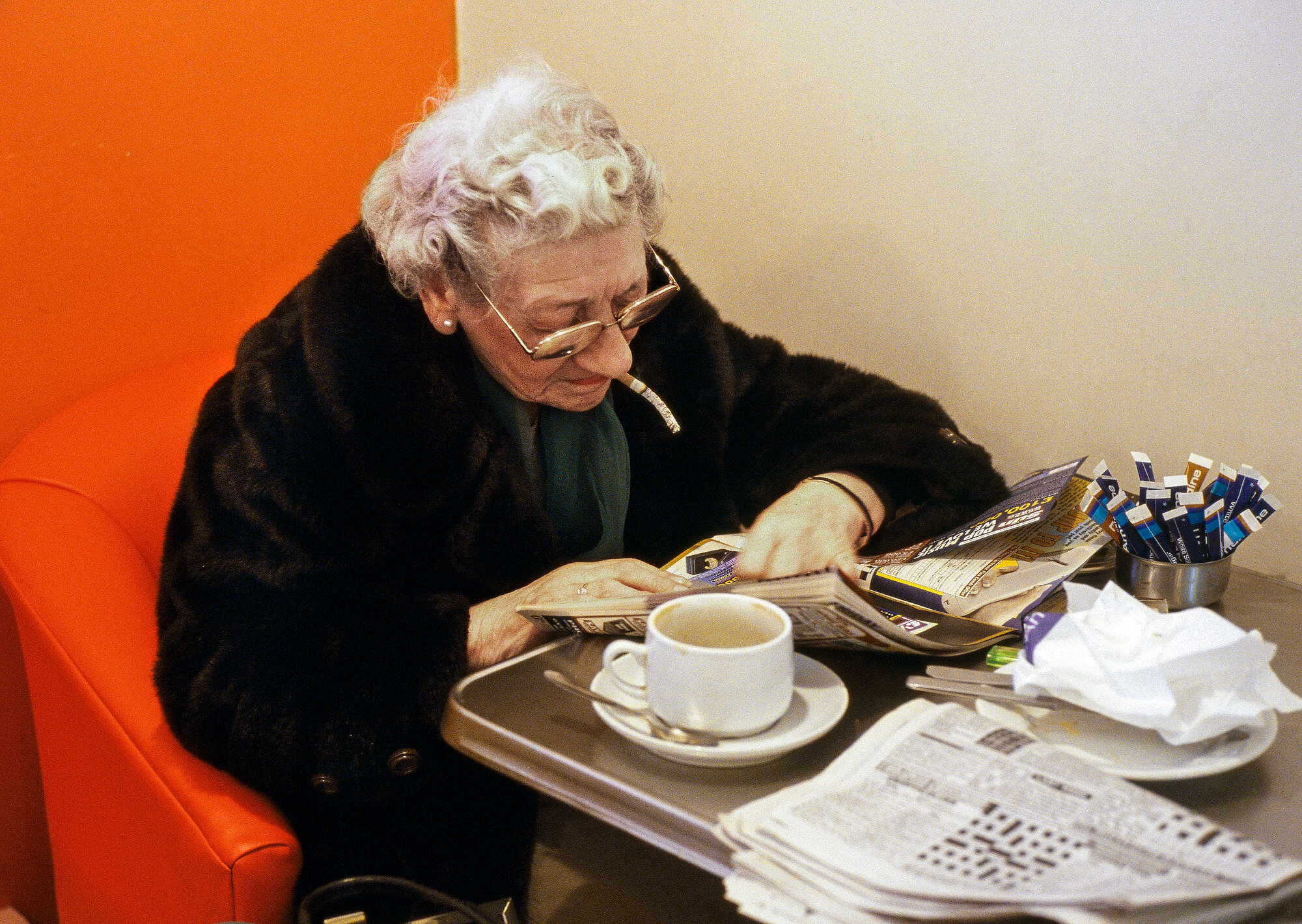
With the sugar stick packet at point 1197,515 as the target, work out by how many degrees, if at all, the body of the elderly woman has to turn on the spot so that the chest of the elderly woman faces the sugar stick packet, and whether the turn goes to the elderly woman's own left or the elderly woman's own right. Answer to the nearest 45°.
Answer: approximately 45° to the elderly woman's own left

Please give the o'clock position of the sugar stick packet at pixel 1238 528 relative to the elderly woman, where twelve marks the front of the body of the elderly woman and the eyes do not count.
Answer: The sugar stick packet is roughly at 11 o'clock from the elderly woman.

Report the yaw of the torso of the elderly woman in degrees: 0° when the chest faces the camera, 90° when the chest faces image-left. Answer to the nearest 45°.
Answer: approximately 315°

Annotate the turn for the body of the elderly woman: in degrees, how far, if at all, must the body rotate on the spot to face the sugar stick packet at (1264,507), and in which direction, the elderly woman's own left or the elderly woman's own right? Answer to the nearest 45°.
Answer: approximately 45° to the elderly woman's own left
